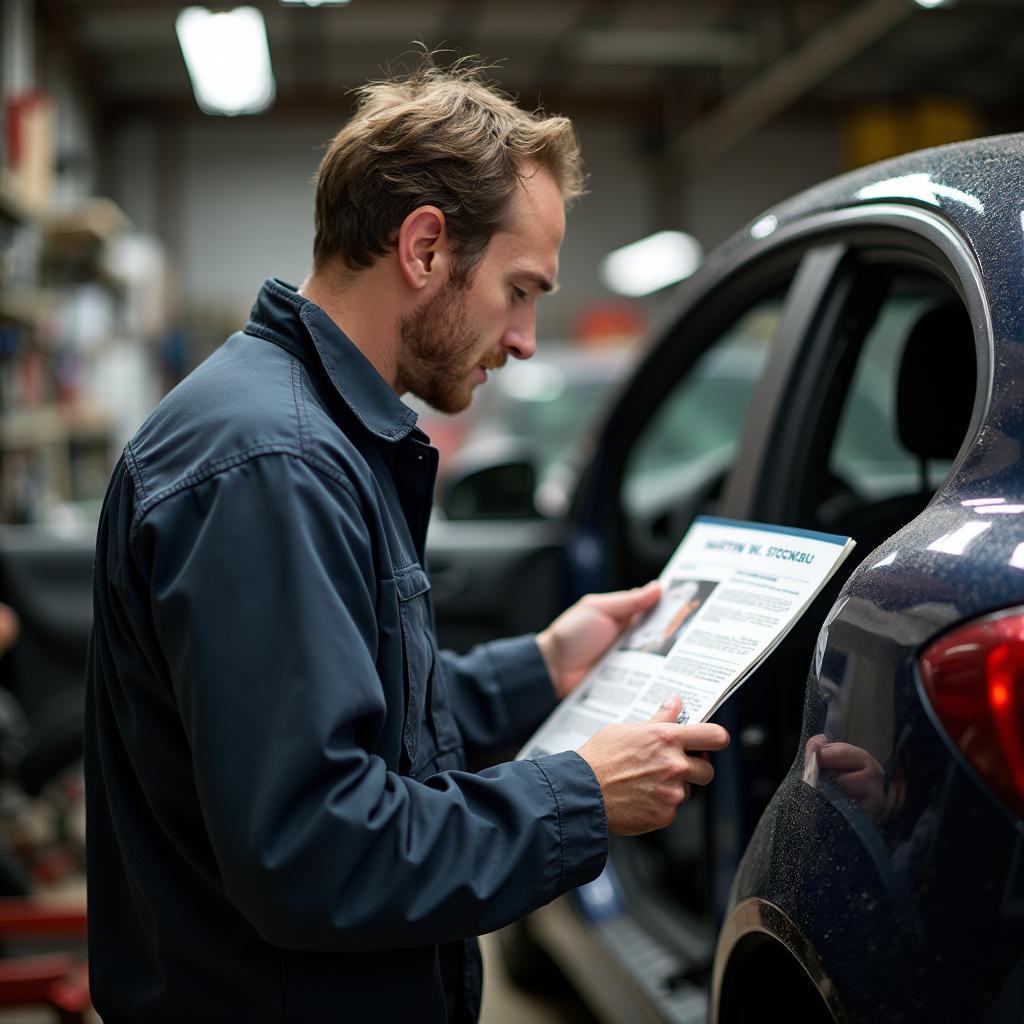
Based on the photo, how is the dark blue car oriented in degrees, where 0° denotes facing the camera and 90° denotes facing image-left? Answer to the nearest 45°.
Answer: approximately 135°

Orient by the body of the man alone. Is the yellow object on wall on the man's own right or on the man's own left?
on the man's own left

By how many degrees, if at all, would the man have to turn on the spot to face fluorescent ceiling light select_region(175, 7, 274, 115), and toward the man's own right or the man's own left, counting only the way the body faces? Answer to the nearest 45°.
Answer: approximately 90° to the man's own left

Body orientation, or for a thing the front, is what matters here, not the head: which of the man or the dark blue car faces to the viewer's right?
the man

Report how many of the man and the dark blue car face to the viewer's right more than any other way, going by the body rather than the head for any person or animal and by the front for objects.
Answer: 1

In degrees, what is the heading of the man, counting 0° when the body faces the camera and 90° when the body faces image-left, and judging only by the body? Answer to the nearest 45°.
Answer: approximately 270°

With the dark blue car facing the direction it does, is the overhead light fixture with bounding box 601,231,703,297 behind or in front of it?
in front

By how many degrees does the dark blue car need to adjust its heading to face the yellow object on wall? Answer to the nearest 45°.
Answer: approximately 45° to its right

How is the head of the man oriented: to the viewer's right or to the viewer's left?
to the viewer's right
